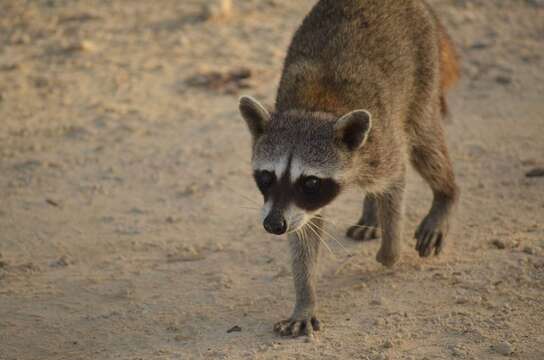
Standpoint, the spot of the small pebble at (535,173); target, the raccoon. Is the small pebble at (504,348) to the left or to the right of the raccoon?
left

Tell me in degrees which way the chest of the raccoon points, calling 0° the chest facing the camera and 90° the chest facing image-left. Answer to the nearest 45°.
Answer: approximately 45°

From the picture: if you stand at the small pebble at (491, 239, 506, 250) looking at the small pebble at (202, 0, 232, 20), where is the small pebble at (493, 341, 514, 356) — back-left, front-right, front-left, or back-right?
back-left

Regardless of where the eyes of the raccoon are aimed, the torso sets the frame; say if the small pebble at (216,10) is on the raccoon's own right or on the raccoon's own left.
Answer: on the raccoon's own right

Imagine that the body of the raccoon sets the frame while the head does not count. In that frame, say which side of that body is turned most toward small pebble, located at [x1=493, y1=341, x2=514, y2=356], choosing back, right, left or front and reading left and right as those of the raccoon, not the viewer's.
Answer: left

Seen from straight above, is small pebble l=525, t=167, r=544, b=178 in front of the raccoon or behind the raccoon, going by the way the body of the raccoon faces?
behind
